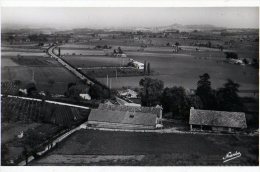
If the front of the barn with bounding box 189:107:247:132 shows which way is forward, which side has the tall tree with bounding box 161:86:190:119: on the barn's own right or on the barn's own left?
on the barn's own right

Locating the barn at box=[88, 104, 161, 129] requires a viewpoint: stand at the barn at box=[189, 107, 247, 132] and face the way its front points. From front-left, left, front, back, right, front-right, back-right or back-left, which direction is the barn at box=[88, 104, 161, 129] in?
right

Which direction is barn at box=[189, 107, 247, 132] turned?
toward the camera

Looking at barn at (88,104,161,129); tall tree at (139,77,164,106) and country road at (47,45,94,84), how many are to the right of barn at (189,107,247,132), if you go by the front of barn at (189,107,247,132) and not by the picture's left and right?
3

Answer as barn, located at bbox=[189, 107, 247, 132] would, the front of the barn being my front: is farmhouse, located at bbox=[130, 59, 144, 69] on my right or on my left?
on my right
